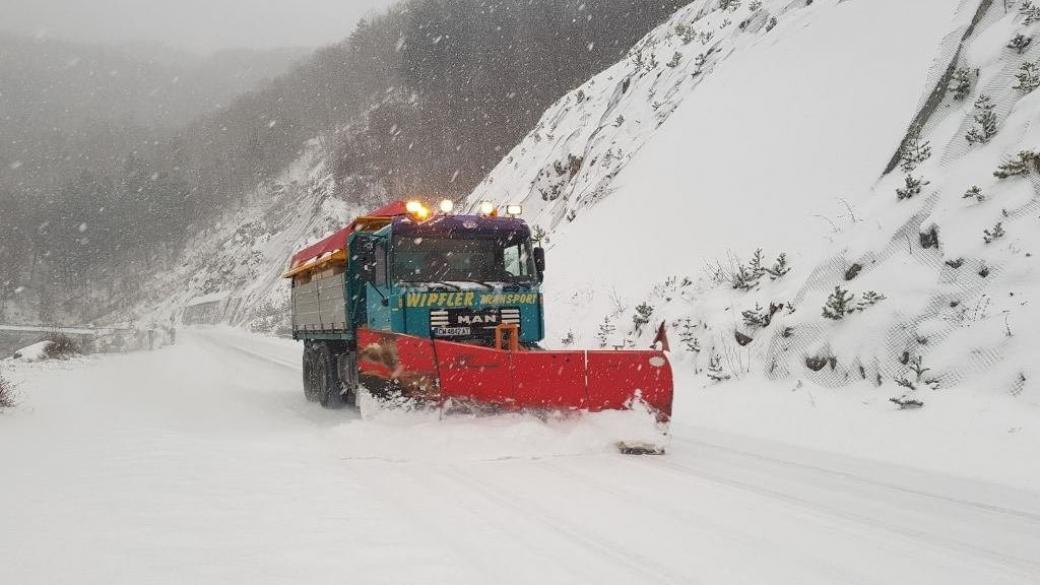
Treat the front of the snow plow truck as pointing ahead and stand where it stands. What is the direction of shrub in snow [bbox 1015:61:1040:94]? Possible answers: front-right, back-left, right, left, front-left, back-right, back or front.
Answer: front-left

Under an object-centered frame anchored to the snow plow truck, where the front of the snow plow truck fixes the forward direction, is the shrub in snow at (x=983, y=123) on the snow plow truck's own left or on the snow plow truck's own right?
on the snow plow truck's own left

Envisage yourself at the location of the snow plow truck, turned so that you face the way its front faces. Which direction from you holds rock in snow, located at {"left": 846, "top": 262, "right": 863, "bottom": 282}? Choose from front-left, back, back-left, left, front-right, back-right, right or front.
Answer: front-left

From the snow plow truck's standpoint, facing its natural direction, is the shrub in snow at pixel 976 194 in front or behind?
in front

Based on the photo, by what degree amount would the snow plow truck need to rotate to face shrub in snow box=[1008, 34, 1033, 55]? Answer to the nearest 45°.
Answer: approximately 45° to its left

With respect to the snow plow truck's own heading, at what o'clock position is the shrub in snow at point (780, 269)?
The shrub in snow is roughly at 10 o'clock from the snow plow truck.

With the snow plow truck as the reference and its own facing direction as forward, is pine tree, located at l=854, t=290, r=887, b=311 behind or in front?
in front

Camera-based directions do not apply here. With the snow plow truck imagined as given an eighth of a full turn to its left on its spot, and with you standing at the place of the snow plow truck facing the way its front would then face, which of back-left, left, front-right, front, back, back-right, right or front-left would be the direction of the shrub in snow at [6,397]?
back

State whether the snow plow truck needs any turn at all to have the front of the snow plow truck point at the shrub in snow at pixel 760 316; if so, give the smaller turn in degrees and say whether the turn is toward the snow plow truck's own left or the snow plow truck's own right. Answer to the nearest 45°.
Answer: approximately 45° to the snow plow truck's own left

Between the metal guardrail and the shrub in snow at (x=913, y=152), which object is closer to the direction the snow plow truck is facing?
the shrub in snow

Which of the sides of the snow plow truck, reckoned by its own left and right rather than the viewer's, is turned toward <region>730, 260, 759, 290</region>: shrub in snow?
left

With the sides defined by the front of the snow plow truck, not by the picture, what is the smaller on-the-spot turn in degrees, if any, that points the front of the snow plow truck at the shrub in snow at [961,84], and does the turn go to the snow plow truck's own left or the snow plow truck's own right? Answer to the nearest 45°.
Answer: approximately 45° to the snow plow truck's own left

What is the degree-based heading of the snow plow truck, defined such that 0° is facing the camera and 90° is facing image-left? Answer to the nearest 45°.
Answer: approximately 315°

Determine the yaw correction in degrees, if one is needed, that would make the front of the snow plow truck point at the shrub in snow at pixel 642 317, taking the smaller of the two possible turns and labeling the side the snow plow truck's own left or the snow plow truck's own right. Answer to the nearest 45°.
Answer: approximately 90° to the snow plow truck's own left

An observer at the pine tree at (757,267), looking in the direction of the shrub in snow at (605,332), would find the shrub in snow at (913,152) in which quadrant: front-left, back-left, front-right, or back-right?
back-right
